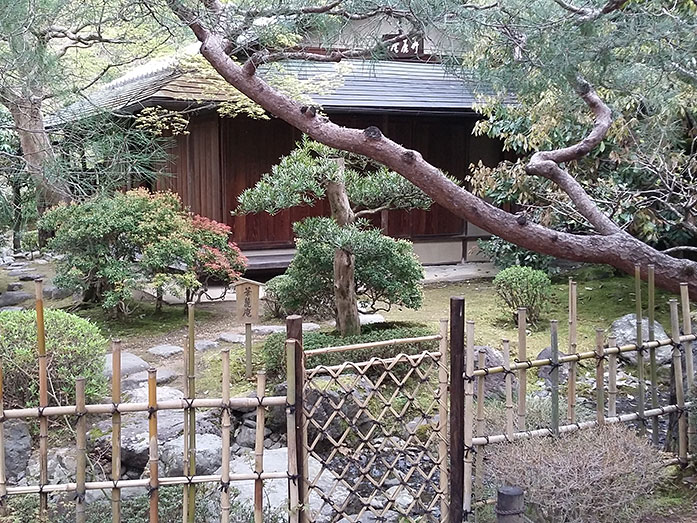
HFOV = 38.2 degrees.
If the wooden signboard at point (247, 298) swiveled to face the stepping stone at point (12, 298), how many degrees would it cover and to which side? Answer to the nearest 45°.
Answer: approximately 135° to its right

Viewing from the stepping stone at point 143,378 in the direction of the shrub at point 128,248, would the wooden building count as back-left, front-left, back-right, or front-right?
front-right

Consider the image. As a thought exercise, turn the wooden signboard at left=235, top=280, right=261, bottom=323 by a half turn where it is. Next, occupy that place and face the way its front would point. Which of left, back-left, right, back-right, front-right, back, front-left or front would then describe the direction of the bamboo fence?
back

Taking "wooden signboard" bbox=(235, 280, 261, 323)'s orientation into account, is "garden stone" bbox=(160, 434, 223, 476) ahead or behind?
ahead

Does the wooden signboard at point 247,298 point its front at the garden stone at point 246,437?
yes

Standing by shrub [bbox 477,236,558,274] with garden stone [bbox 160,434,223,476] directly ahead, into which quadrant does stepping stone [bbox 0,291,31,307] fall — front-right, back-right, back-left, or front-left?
front-right

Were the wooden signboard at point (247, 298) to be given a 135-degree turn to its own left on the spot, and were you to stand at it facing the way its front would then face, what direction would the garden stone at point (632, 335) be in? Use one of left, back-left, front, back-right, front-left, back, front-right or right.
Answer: front-right

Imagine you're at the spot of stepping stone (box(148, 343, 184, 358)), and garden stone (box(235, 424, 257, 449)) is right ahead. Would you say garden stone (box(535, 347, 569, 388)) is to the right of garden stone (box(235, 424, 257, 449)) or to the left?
left

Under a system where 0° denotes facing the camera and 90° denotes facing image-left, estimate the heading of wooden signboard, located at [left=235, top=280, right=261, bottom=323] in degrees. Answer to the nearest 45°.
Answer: approximately 0°
